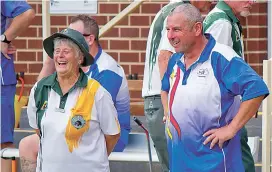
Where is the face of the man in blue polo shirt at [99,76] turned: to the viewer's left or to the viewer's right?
to the viewer's left

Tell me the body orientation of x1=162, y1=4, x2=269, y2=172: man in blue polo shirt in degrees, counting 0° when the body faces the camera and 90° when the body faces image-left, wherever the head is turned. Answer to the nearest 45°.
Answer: approximately 45°

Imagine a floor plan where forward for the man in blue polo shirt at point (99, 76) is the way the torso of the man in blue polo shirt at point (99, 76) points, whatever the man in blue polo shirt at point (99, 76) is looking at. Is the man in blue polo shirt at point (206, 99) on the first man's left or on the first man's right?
on the first man's left

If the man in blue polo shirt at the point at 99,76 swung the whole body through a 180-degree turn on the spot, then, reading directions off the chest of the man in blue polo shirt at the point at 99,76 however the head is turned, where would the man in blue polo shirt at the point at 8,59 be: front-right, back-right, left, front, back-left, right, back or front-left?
back-left

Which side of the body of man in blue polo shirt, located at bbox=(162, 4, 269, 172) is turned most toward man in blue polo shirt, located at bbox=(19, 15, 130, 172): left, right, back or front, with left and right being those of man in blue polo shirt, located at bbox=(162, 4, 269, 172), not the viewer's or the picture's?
right

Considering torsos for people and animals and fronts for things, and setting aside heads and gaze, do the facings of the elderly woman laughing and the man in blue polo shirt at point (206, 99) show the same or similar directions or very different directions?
same or similar directions

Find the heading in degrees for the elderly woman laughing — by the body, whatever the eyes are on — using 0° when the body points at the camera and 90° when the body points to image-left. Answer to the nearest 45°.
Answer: approximately 45°

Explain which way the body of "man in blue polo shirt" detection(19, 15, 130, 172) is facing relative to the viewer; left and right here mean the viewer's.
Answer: facing to the left of the viewer
